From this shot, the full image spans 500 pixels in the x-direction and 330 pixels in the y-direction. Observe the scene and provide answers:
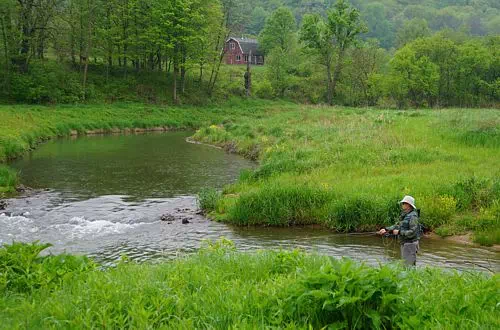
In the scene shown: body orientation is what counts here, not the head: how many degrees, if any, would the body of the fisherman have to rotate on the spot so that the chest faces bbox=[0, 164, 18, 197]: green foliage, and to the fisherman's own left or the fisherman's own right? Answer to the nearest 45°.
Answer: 0° — they already face it

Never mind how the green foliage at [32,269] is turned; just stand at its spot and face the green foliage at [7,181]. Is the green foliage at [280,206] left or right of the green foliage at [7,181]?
right

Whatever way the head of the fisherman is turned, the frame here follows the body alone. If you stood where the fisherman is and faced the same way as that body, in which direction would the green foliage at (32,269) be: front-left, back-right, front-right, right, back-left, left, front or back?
front-left

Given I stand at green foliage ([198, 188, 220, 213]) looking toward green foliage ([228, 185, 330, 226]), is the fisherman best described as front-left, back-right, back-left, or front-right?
front-right

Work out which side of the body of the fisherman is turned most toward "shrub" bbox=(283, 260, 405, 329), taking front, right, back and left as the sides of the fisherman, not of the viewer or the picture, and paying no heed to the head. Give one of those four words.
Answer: left

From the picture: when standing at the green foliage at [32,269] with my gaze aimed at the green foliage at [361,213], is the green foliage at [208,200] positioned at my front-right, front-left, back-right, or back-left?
front-left

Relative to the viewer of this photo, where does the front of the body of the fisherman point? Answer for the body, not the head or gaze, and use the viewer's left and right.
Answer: facing to the left of the viewer

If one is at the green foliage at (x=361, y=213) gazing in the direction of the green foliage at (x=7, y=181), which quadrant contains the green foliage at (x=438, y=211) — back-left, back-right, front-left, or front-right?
back-right

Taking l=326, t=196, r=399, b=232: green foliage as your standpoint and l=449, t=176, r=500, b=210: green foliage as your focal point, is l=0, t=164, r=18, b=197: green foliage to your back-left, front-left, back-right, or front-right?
back-left

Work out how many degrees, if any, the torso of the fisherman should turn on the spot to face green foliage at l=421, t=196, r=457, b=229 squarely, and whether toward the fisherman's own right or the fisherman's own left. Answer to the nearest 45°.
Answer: approximately 90° to the fisherman's own right

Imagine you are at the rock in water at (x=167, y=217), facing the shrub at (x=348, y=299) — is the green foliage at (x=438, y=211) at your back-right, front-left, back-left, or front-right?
front-left

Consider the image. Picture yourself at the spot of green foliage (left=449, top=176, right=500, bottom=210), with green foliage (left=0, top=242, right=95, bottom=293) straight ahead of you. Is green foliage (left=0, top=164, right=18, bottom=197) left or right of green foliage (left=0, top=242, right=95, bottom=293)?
right

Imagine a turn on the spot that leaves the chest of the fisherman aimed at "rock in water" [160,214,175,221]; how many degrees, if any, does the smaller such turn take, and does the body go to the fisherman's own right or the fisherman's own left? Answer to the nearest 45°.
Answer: approximately 45° to the fisherman's own right

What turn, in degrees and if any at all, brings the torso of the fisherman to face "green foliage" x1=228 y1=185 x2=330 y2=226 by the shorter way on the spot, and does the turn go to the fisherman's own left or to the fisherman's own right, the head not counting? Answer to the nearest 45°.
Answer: approximately 45° to the fisherman's own right
